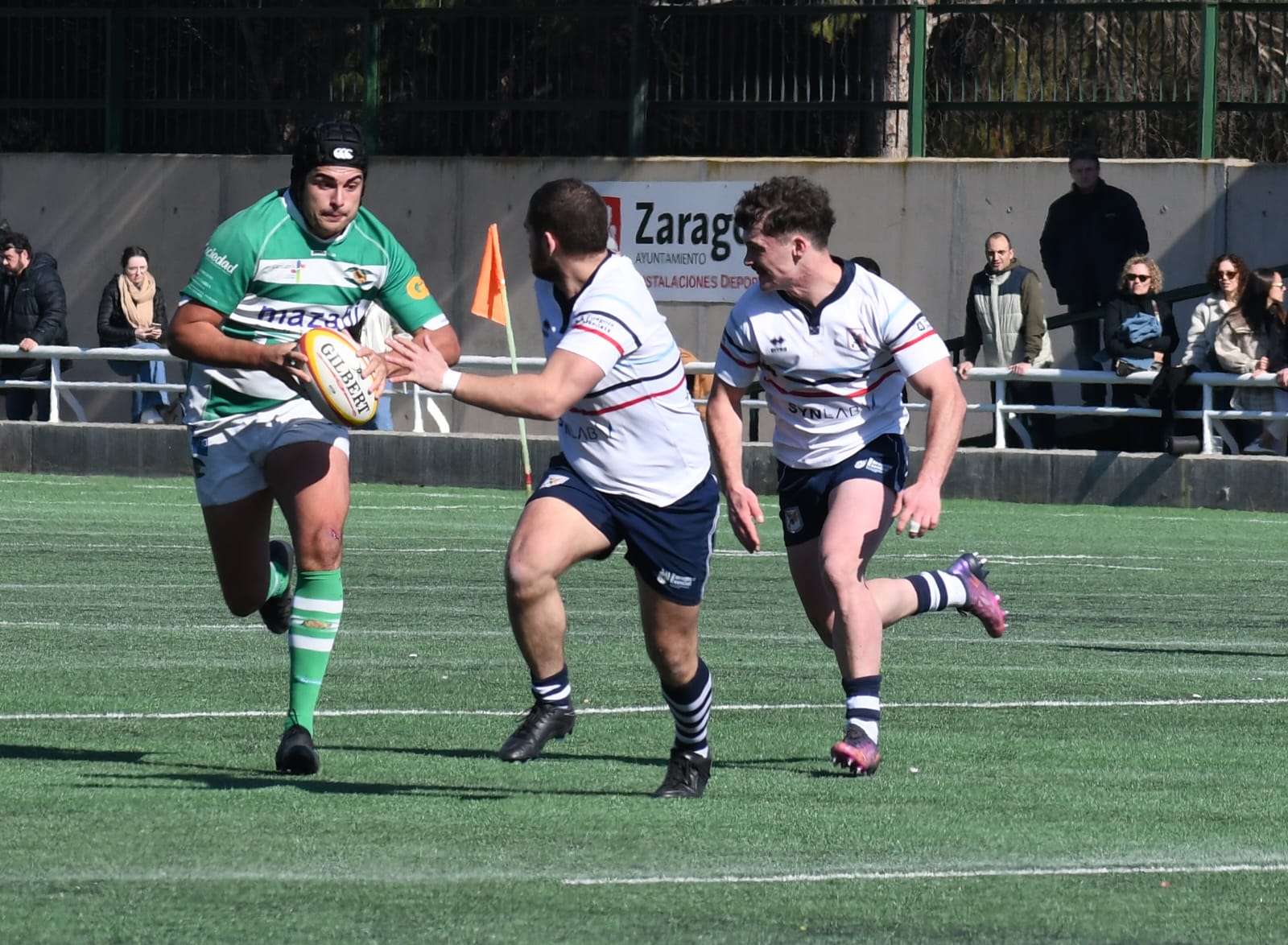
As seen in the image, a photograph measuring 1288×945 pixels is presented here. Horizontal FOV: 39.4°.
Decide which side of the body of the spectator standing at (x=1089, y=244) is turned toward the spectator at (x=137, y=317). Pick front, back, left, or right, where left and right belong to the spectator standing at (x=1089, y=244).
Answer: right

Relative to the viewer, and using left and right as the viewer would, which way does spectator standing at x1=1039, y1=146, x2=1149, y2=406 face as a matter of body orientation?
facing the viewer

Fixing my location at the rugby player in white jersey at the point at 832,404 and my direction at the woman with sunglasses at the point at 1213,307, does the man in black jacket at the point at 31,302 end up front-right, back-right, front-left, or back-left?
front-left

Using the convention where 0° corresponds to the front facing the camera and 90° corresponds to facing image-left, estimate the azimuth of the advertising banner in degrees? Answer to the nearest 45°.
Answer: approximately 0°

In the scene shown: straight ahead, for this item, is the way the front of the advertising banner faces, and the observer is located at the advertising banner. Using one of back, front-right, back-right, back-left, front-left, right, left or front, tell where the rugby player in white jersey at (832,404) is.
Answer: front

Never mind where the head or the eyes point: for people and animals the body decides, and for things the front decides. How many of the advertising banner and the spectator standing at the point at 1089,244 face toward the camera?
2

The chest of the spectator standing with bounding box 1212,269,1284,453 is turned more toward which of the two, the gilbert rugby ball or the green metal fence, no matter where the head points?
the gilbert rugby ball

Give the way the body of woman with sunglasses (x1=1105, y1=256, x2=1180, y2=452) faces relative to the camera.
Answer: toward the camera

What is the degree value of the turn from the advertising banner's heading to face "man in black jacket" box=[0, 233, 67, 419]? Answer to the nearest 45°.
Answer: approximately 90° to its right

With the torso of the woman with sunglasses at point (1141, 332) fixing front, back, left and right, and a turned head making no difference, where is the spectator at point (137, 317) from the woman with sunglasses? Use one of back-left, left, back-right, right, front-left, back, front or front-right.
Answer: right

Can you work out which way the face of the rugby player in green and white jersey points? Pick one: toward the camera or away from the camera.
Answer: toward the camera

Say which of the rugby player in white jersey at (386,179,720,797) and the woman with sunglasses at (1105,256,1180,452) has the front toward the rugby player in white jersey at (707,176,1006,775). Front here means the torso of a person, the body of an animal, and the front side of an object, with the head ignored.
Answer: the woman with sunglasses

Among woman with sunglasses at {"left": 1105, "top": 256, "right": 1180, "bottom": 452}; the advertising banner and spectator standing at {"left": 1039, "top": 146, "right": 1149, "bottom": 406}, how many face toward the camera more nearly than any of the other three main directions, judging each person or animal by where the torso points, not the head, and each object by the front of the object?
3

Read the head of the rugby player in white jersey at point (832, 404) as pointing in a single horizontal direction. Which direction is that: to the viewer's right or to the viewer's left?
to the viewer's left

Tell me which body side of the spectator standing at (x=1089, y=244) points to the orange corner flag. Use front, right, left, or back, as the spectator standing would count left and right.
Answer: right

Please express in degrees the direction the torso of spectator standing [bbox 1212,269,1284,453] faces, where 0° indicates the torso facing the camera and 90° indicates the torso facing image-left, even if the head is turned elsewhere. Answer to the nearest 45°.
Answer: approximately 315°
